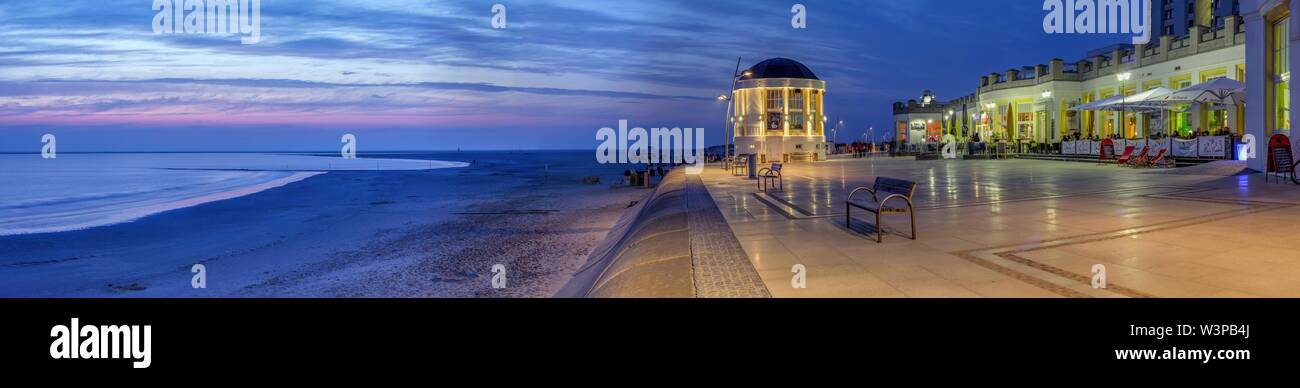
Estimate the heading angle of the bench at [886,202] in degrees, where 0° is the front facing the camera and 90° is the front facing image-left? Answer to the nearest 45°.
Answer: approximately 45°

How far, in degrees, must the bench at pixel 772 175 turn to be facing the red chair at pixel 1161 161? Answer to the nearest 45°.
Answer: approximately 180°

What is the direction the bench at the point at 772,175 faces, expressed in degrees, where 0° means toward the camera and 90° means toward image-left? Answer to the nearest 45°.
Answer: approximately 45°

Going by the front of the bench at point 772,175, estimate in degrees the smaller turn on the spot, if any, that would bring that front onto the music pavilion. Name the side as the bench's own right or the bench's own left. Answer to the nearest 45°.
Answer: approximately 135° to the bench's own right

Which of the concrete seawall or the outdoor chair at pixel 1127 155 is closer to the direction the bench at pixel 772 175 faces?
the concrete seawall

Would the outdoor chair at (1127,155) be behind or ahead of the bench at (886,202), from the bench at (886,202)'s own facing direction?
behind

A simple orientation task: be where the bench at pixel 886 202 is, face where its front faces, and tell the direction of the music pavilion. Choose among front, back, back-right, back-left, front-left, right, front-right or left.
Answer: back-right

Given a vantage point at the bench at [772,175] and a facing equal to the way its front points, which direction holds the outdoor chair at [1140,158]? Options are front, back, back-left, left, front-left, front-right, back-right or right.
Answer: back

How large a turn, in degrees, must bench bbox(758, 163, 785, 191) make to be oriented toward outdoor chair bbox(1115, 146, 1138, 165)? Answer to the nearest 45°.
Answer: approximately 180°
